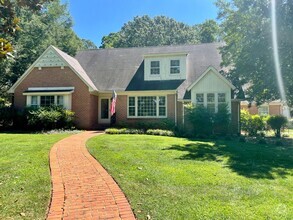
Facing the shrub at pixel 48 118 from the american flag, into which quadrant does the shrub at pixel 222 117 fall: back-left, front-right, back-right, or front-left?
back-left

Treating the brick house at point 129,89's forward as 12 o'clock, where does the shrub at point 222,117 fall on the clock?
The shrub is roughly at 10 o'clock from the brick house.

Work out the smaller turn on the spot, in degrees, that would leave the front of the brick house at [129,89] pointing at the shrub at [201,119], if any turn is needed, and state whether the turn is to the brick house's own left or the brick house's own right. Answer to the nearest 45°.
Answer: approximately 45° to the brick house's own left

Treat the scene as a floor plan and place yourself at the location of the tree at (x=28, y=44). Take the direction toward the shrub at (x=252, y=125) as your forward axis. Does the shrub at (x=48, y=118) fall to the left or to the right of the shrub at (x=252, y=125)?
right

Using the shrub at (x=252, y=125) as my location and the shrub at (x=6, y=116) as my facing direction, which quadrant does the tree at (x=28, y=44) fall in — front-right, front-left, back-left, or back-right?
front-right

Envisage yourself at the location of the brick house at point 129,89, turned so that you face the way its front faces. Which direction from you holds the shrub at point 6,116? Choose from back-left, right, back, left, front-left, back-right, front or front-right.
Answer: right

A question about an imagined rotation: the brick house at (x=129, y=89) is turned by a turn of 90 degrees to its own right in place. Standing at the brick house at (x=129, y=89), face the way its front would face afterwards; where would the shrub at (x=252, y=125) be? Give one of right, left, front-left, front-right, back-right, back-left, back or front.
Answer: back

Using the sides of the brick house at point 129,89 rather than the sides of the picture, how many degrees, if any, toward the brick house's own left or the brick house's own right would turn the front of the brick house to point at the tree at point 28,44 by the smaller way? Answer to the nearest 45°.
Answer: approximately 135° to the brick house's own right

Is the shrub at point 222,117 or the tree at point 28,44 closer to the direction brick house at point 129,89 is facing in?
the shrub

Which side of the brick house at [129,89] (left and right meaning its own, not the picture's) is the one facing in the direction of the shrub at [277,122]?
left

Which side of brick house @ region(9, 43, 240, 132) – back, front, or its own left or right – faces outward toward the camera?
front
